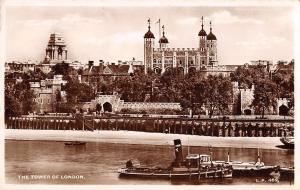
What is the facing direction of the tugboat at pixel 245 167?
to the viewer's right
